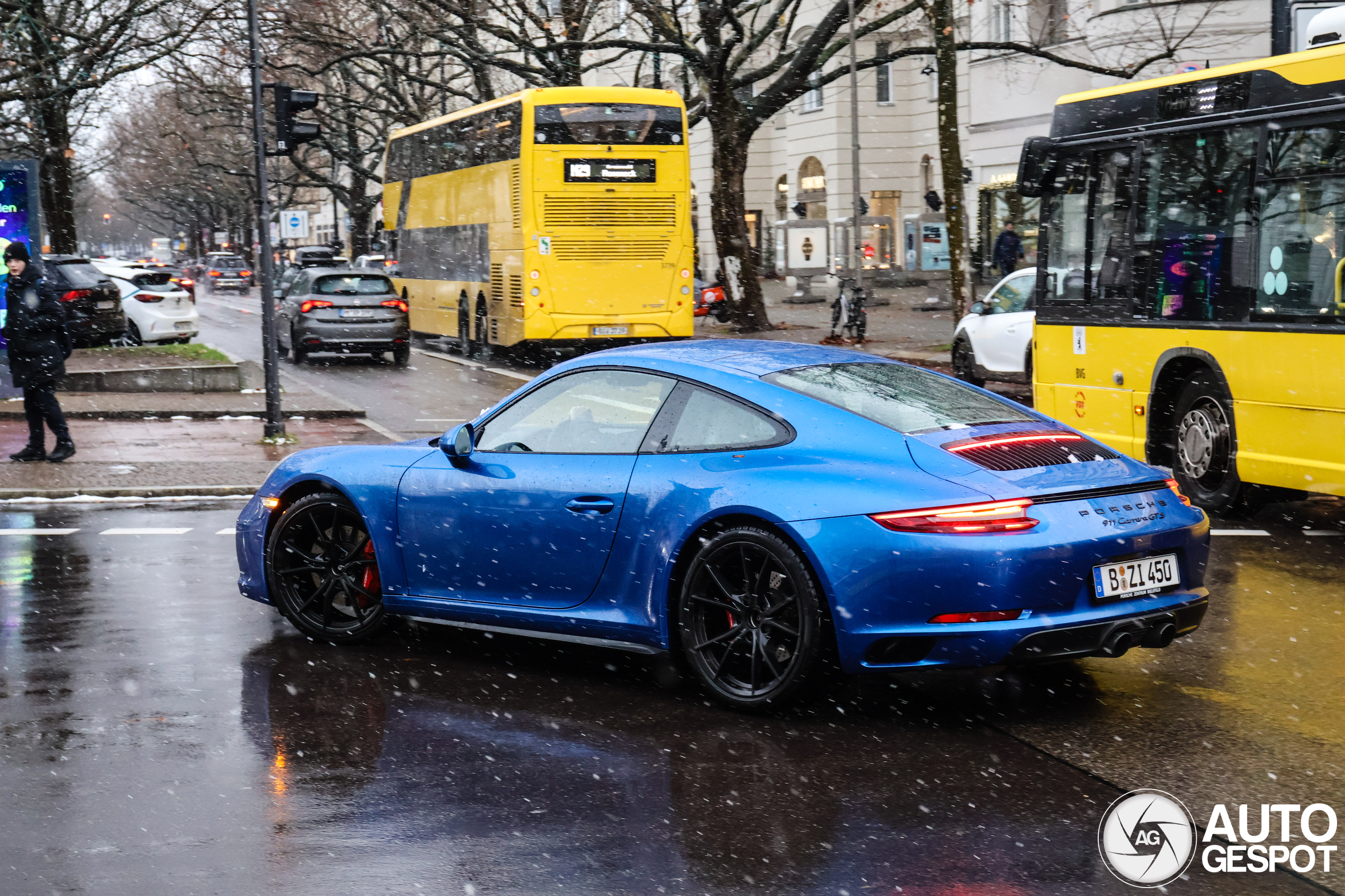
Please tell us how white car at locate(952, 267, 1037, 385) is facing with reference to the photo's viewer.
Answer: facing away from the viewer and to the left of the viewer

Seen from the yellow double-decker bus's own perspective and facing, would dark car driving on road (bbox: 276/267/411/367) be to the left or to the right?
on its left

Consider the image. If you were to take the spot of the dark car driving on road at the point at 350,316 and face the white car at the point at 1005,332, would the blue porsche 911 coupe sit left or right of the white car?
right

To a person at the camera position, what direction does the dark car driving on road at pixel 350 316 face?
facing away from the viewer

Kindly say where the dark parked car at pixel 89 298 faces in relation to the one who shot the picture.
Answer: facing away from the viewer and to the left of the viewer

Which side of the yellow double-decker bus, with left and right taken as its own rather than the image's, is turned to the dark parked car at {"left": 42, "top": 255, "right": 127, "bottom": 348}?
left

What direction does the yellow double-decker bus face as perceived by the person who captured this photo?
facing away from the viewer

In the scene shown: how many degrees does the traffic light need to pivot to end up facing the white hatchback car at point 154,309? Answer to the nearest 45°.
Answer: approximately 90° to its left
